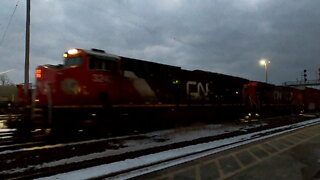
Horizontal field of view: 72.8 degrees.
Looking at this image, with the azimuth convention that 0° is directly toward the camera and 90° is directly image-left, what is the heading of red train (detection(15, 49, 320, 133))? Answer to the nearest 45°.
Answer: approximately 45°
